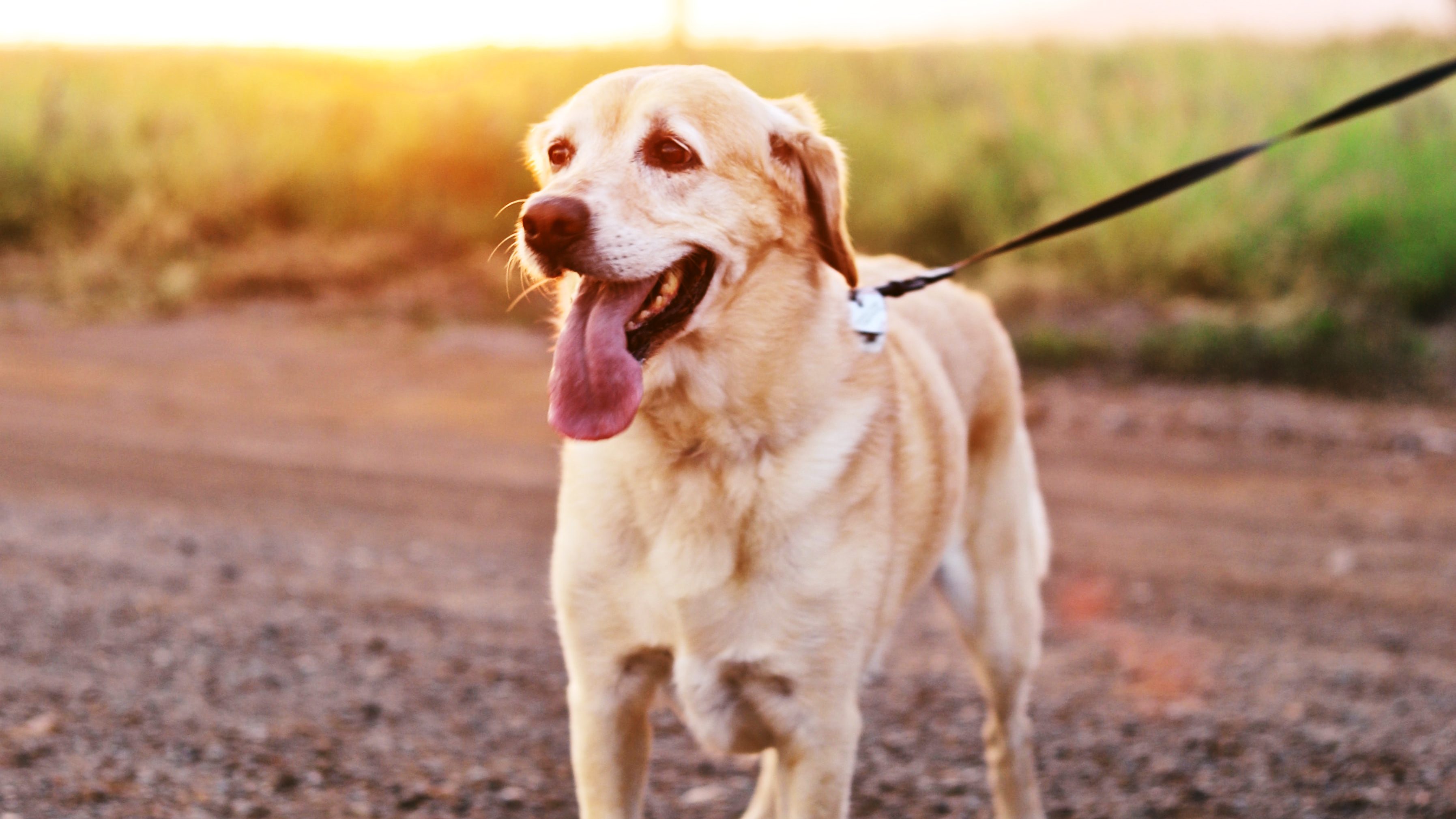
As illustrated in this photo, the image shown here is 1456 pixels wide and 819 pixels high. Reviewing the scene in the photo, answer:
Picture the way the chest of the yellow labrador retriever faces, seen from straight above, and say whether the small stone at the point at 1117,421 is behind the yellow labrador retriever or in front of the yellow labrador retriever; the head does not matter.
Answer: behind

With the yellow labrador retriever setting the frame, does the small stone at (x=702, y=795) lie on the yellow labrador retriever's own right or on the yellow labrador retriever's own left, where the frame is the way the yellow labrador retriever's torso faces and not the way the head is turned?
on the yellow labrador retriever's own right

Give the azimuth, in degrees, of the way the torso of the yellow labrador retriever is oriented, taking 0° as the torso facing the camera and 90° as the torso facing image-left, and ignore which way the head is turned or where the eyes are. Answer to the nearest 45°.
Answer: approximately 45°

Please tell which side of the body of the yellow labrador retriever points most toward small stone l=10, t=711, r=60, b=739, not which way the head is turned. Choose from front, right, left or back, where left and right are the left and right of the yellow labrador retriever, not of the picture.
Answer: right

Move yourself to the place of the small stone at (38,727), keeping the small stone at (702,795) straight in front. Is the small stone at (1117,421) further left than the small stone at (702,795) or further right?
left
